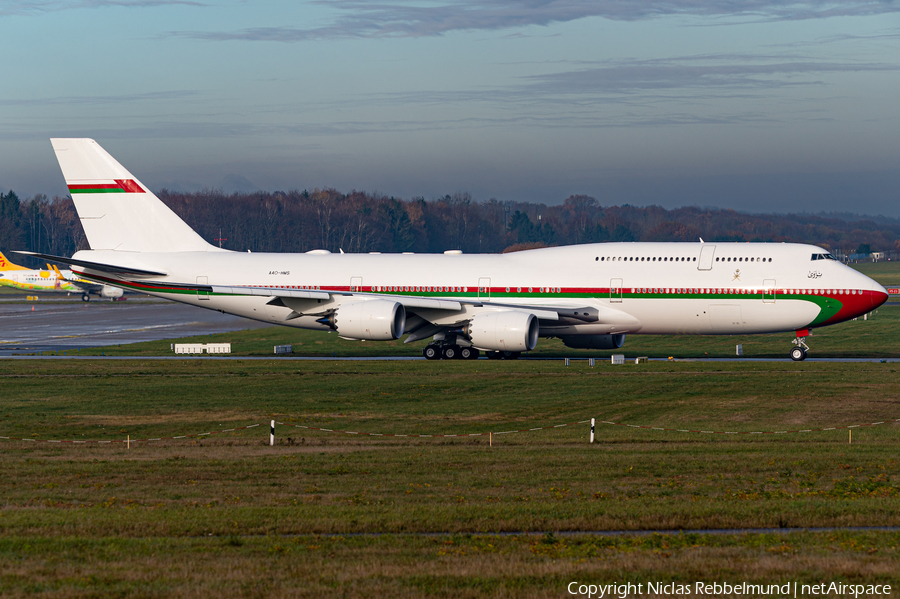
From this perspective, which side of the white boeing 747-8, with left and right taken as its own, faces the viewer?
right
